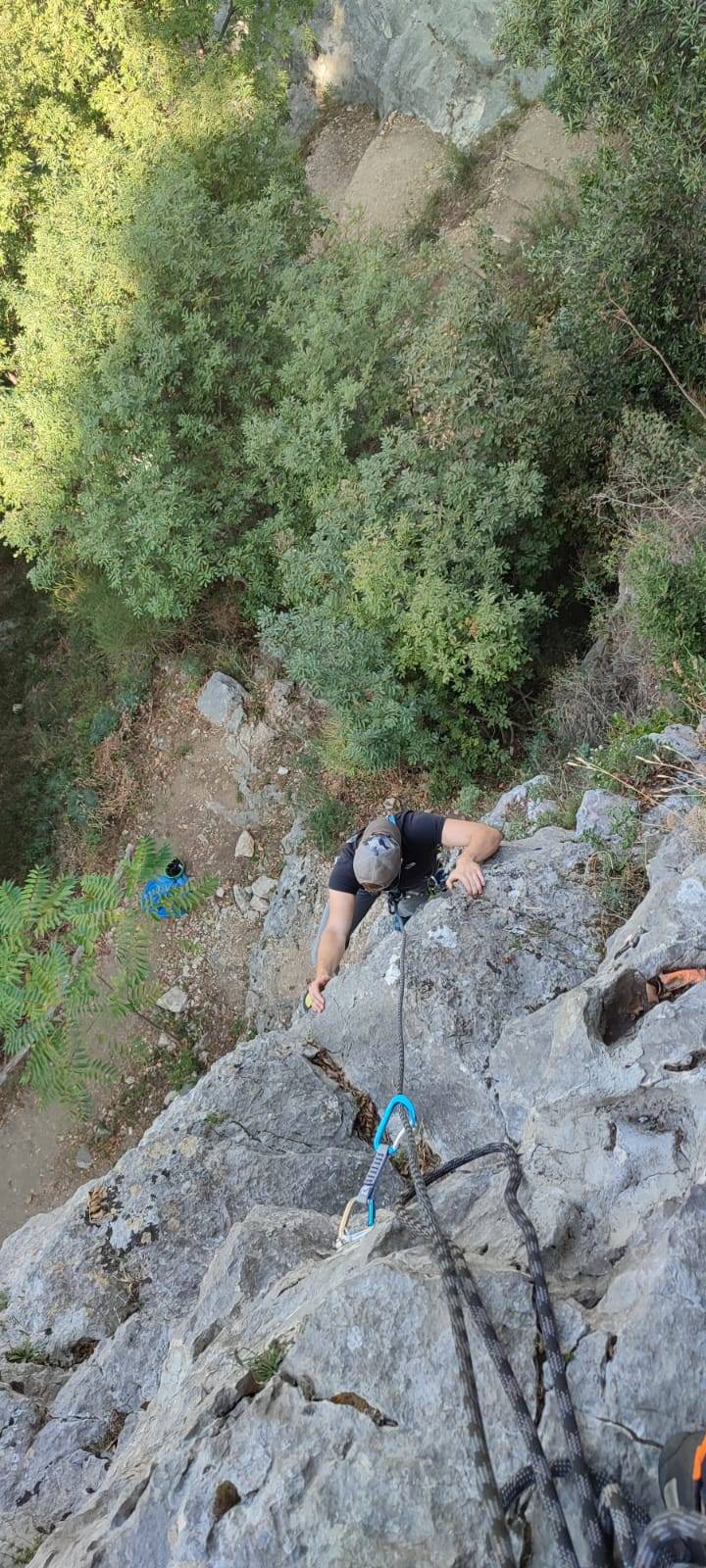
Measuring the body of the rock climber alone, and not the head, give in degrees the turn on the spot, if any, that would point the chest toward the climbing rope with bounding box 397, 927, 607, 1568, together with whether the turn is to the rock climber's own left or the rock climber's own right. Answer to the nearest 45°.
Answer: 0° — they already face it

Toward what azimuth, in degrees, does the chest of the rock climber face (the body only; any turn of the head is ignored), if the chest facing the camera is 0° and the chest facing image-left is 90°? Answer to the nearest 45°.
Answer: approximately 0°

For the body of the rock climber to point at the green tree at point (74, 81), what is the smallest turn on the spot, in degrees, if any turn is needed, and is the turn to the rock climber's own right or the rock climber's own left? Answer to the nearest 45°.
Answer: approximately 135° to the rock climber's own left

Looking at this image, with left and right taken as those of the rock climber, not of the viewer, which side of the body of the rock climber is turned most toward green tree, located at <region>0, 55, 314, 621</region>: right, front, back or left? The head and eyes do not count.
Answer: back

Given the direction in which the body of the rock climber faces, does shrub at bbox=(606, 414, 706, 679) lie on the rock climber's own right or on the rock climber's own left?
on the rock climber's own left

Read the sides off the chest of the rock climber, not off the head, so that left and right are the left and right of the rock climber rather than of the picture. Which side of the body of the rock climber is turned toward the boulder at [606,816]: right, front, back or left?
left
